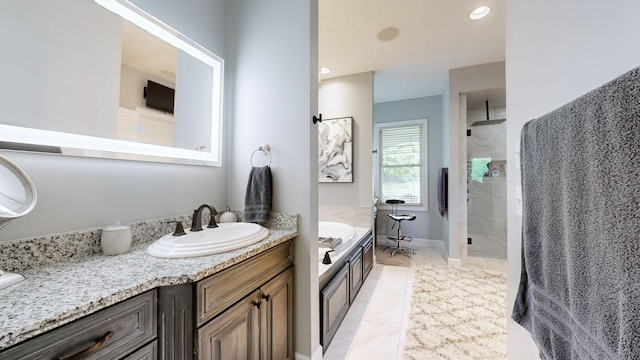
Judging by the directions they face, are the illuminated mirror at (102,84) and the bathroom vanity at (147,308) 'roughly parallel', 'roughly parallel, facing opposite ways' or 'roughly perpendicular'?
roughly parallel

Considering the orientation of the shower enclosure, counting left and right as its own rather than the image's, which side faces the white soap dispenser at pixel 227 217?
front

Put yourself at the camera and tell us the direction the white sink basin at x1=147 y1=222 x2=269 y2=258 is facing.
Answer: facing the viewer and to the right of the viewer

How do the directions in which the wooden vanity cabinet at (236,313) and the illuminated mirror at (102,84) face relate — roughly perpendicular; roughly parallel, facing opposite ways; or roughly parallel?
roughly parallel

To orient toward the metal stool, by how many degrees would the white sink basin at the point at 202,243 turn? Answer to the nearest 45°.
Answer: approximately 90° to its left

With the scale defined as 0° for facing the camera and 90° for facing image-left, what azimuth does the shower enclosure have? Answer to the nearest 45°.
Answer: approximately 0°

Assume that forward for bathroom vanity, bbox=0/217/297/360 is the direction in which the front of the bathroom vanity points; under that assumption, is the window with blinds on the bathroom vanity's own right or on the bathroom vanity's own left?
on the bathroom vanity's own left

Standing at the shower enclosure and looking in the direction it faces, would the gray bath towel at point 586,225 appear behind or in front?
in front

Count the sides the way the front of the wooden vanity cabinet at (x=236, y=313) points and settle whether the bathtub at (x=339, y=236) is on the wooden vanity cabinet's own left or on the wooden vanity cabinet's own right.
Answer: on the wooden vanity cabinet's own left

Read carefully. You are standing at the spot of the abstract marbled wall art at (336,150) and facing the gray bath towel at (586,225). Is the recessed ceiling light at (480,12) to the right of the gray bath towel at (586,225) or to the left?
left

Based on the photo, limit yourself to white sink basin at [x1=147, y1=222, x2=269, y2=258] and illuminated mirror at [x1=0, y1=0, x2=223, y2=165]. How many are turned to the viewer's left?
0

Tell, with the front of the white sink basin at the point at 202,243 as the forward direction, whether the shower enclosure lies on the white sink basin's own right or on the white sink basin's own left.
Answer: on the white sink basin's own left

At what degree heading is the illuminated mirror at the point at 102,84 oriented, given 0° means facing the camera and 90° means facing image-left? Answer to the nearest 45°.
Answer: approximately 315°

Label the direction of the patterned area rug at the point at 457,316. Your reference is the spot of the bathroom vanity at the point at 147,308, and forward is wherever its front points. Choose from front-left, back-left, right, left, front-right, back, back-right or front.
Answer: front-left
